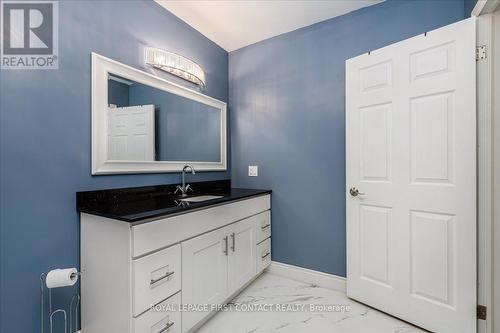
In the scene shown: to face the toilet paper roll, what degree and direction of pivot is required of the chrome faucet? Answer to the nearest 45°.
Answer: approximately 90° to its right

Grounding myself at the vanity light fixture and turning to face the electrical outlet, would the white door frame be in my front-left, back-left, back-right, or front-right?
front-right

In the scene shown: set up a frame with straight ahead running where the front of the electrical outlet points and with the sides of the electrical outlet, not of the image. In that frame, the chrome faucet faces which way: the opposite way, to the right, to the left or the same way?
to the left

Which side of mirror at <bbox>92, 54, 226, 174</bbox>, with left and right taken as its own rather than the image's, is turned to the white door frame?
front

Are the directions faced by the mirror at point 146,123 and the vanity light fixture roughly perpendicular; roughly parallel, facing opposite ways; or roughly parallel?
roughly parallel

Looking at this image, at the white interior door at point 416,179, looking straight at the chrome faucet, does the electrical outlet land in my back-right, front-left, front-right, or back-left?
front-right

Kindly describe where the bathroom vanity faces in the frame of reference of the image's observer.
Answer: facing the viewer and to the right of the viewer

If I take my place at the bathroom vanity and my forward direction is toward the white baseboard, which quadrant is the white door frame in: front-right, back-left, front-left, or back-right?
front-right

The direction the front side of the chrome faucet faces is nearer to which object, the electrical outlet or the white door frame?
the white door frame

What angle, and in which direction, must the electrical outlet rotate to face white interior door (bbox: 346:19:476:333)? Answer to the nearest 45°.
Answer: approximately 90° to its left

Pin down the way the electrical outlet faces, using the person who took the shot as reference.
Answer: facing the viewer and to the left of the viewer

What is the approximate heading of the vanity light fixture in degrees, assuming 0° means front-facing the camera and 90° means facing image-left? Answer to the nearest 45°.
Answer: approximately 315°
